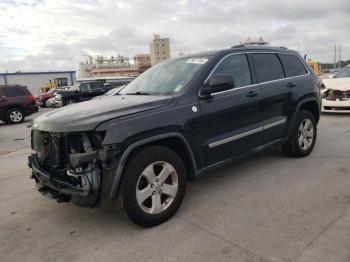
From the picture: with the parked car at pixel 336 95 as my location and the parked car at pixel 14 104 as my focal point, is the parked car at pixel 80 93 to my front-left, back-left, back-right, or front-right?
front-right

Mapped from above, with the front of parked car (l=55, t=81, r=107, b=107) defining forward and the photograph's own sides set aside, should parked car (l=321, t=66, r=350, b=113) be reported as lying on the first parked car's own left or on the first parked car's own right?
on the first parked car's own left

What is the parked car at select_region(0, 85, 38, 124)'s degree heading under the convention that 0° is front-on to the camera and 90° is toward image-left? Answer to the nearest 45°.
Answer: approximately 90°

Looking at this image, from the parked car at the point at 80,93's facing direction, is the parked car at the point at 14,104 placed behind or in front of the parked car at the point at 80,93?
in front

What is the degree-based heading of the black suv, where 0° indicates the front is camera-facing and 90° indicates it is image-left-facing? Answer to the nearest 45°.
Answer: approximately 45°

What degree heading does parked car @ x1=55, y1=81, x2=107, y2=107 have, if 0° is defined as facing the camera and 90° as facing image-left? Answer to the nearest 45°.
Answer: approximately 45°

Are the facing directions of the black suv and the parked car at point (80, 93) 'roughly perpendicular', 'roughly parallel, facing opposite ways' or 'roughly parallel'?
roughly parallel

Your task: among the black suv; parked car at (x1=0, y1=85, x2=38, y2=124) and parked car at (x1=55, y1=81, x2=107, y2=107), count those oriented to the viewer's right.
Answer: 0
